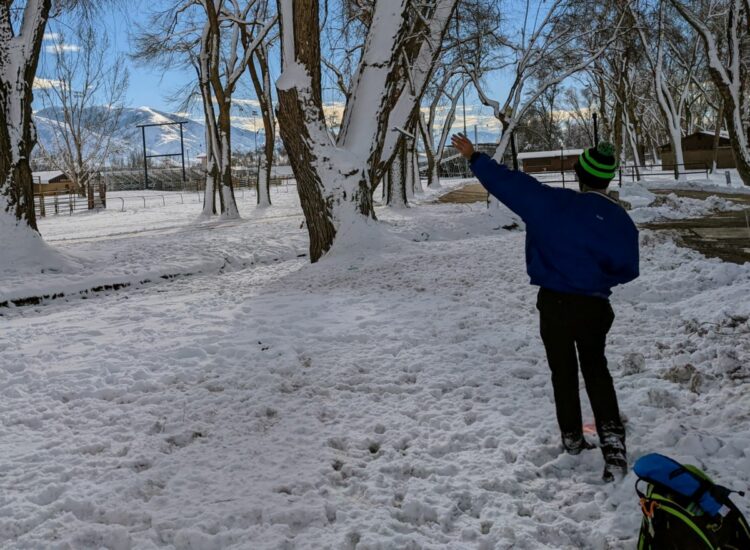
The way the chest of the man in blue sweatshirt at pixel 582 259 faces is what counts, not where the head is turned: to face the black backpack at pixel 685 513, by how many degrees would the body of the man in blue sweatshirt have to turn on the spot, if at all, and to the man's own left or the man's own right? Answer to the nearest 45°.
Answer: approximately 180°

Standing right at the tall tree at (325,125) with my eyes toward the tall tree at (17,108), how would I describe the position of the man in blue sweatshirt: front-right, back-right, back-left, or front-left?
back-left

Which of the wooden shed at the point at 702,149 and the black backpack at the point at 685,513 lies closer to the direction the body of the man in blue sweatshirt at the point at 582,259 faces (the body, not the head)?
the wooden shed

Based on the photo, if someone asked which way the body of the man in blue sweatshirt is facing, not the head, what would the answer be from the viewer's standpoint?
away from the camera
